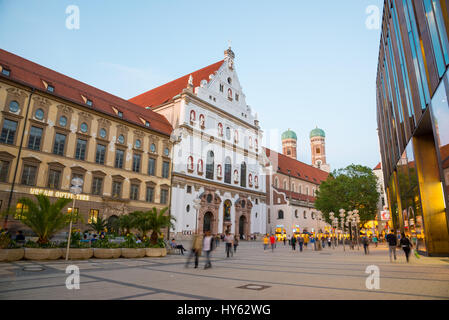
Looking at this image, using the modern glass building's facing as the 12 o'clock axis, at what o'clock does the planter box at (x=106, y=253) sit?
The planter box is roughly at 11 o'clock from the modern glass building.

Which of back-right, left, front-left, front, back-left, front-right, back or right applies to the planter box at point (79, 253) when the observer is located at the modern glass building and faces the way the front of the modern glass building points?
front-left

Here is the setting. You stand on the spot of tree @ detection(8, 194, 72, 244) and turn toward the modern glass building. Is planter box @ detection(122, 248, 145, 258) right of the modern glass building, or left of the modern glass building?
left

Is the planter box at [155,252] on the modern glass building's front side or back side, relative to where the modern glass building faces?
on the front side

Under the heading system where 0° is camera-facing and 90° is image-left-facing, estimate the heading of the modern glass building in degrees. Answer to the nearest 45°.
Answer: approximately 90°

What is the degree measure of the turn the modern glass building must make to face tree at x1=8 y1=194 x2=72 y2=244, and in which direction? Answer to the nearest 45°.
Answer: approximately 45° to its left

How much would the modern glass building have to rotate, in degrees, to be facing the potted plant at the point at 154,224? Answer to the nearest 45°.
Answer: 0° — it already faces it

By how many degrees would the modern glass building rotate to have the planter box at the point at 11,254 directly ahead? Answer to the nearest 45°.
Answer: approximately 45° to its left

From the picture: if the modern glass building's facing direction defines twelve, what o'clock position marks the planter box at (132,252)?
The planter box is roughly at 11 o'clock from the modern glass building.

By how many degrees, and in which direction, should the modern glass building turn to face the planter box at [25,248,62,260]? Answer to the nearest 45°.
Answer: approximately 45° to its left
